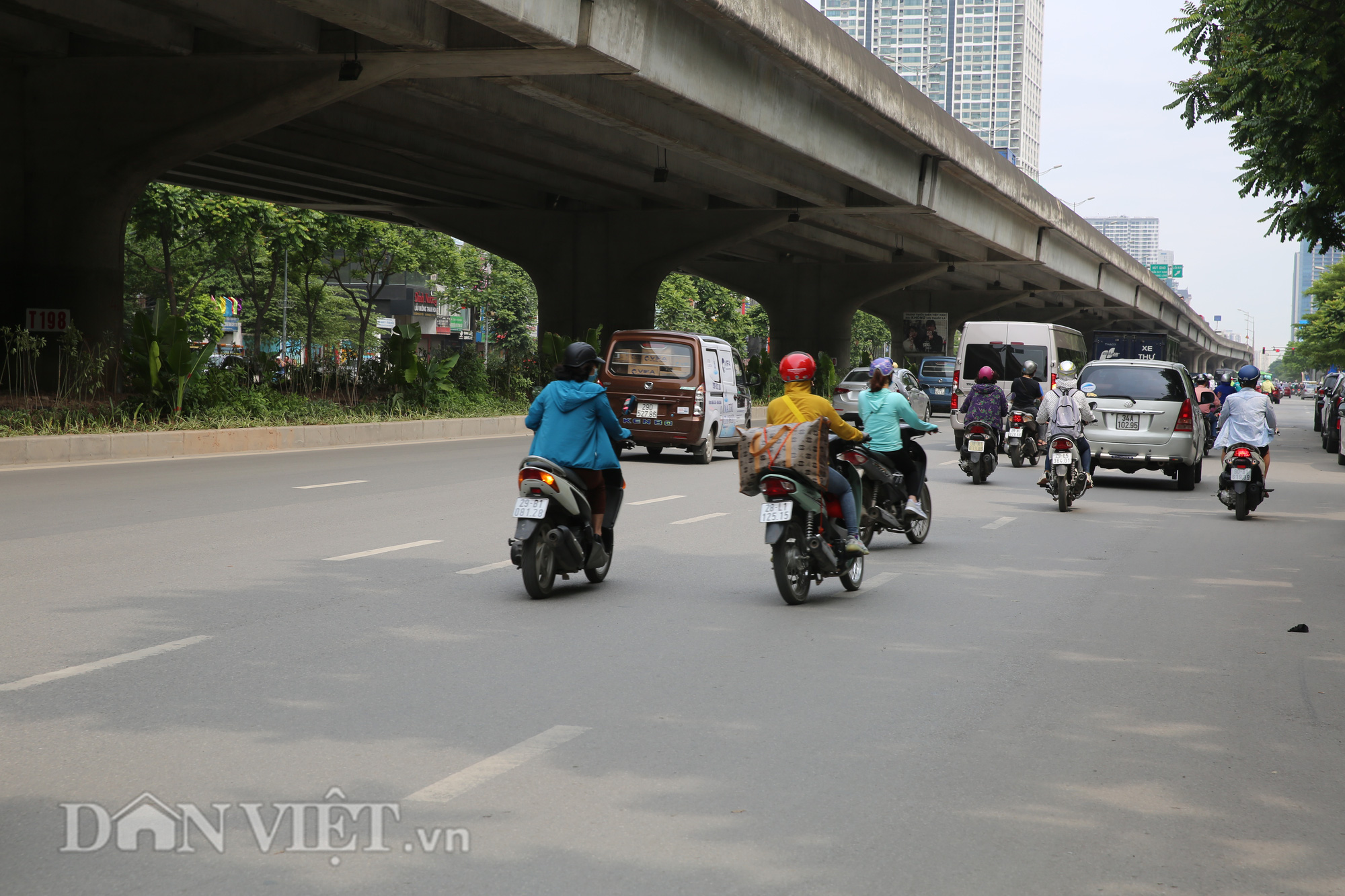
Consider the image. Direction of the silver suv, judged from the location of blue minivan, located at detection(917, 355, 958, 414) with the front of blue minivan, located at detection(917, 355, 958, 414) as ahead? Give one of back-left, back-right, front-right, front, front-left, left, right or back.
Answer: back

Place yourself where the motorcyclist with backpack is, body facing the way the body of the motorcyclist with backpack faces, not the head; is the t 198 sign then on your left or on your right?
on your left

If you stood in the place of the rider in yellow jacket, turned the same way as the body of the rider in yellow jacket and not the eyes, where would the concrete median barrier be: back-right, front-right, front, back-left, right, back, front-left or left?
left

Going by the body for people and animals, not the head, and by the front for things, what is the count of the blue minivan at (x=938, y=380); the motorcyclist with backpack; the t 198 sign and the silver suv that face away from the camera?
3

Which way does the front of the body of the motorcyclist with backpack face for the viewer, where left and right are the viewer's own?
facing away from the viewer

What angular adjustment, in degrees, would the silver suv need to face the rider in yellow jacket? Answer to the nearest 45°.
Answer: approximately 180°

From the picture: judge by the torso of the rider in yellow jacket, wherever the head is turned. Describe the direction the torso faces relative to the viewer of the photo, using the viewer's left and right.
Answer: facing away from the viewer and to the right of the viewer

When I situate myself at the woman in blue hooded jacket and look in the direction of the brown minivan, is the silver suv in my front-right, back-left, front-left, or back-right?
front-right

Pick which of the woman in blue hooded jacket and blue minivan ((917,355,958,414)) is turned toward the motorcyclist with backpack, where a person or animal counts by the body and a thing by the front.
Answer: the woman in blue hooded jacket

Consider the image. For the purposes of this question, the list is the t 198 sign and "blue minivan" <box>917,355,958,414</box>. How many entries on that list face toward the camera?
1

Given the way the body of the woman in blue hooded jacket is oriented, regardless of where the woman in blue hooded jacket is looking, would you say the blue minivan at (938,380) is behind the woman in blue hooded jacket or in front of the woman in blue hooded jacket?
in front

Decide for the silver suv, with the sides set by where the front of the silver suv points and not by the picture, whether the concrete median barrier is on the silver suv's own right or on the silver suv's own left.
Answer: on the silver suv's own left

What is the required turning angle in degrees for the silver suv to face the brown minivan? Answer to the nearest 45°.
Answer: approximately 90° to its left

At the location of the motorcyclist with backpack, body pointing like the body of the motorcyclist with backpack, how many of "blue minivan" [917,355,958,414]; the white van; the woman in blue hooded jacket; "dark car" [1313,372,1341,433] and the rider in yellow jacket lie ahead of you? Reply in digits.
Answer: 3

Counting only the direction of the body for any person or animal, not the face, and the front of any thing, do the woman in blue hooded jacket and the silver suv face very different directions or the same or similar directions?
same or similar directions

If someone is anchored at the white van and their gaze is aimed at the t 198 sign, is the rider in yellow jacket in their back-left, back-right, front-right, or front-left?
front-left

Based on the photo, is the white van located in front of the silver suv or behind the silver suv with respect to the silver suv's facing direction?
in front

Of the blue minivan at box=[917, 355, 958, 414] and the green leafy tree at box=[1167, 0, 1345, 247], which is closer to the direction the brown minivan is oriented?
the blue minivan

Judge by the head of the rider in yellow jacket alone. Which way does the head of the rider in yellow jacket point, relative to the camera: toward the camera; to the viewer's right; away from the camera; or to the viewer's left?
away from the camera

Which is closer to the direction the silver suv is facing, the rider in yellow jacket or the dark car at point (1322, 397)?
the dark car

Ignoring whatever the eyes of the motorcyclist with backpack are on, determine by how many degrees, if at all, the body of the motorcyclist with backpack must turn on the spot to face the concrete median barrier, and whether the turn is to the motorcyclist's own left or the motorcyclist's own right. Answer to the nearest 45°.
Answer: approximately 90° to the motorcyclist's own left
